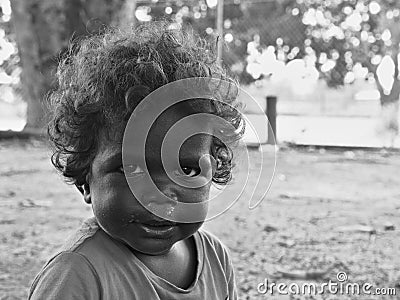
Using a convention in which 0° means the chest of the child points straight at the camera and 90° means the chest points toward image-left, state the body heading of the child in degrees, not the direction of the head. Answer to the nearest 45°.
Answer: approximately 315°

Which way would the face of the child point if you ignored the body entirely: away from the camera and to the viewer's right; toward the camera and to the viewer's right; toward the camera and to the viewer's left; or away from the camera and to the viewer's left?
toward the camera and to the viewer's right

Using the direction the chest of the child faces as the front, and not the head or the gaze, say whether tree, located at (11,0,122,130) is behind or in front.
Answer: behind

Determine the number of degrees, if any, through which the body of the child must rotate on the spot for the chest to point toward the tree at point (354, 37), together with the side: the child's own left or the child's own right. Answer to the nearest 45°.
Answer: approximately 90° to the child's own left
